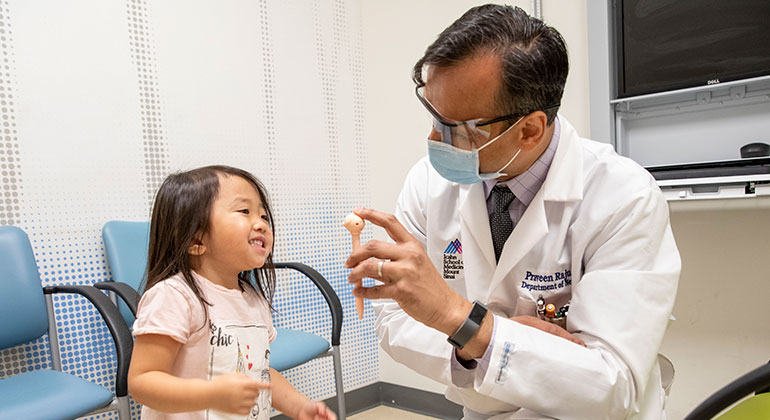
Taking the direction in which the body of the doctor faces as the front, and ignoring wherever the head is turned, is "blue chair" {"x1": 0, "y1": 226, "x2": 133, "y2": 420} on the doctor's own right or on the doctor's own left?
on the doctor's own right

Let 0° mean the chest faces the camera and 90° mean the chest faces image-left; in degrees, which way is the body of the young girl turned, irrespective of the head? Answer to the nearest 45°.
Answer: approximately 315°

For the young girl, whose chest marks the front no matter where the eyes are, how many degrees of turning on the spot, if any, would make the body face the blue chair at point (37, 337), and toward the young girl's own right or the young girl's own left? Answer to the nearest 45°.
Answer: approximately 180°

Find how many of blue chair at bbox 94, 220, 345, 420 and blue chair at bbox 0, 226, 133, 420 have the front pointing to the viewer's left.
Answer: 0

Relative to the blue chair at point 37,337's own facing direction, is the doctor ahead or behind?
ahead

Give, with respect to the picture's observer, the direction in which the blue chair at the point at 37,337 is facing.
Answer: facing the viewer and to the right of the viewer

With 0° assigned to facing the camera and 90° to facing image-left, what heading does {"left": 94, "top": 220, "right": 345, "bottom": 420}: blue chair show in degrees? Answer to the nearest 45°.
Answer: approximately 315°

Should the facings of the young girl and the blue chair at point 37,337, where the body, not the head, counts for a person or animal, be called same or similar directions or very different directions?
same or similar directions

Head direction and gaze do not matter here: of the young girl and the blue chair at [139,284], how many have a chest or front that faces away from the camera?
0

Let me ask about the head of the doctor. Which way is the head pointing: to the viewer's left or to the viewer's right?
to the viewer's left

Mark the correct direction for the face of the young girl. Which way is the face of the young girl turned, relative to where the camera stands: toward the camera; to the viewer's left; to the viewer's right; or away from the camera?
to the viewer's right

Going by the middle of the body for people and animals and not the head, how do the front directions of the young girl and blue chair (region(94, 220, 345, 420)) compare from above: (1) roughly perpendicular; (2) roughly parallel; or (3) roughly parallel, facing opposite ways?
roughly parallel
